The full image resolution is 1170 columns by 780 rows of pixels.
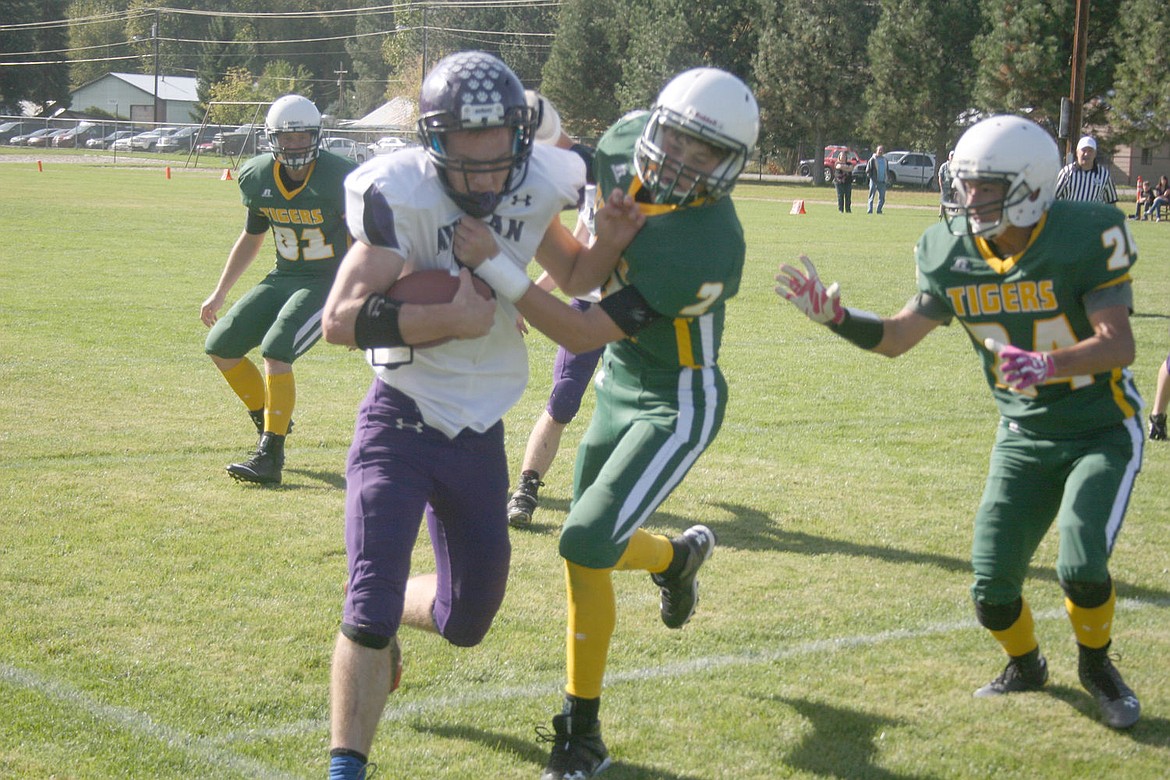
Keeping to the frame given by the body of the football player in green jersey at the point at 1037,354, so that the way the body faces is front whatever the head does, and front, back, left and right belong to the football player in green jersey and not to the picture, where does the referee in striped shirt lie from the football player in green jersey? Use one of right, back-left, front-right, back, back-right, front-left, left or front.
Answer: back-right

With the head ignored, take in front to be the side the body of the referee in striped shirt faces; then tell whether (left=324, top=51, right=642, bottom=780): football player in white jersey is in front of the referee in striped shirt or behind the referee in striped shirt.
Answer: in front

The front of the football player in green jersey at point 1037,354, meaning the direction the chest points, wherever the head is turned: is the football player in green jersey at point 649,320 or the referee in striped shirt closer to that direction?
the football player in green jersey

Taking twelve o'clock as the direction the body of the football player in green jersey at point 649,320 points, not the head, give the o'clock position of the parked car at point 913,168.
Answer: The parked car is roughly at 5 o'clock from the football player in green jersey.

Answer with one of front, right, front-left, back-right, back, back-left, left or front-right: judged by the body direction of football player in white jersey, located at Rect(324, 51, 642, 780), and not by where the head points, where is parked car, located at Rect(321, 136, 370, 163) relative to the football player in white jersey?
back

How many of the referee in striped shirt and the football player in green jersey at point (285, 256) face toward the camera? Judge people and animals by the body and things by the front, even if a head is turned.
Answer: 2

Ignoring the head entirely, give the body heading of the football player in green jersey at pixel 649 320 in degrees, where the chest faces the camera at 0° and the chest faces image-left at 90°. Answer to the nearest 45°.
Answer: approximately 45°
